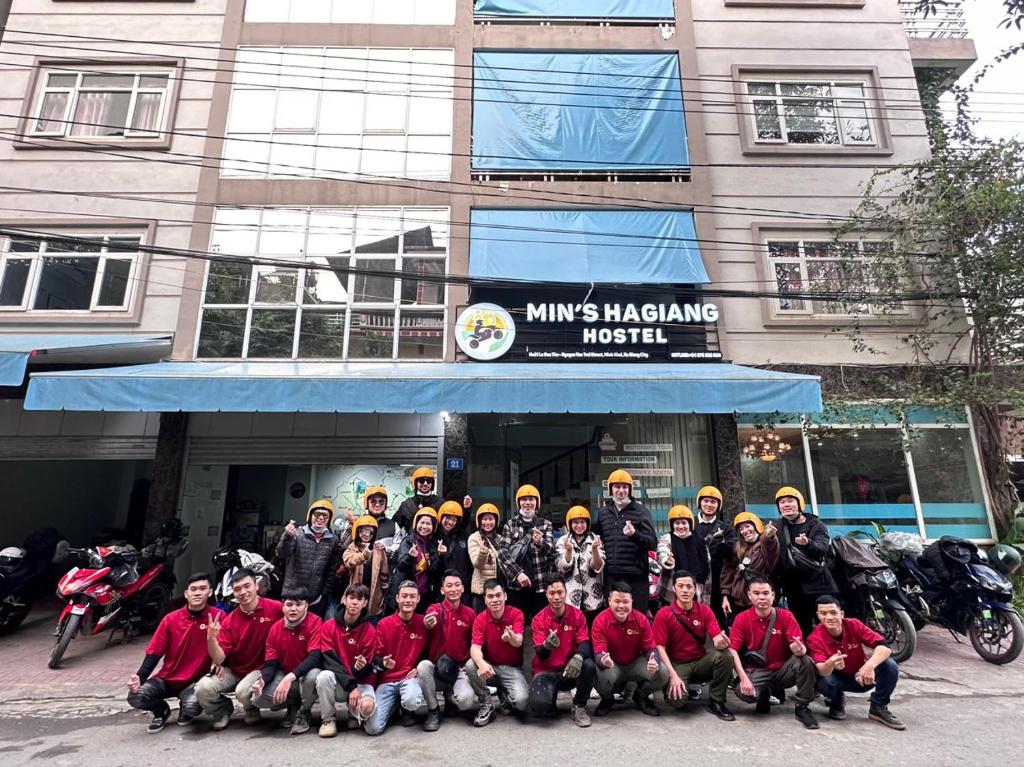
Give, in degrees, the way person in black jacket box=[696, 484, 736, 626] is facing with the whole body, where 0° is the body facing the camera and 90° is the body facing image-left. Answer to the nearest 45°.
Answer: approximately 0°

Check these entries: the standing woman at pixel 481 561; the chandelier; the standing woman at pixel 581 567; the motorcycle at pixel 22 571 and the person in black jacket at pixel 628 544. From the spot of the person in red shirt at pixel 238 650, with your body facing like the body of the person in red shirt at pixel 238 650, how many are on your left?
4

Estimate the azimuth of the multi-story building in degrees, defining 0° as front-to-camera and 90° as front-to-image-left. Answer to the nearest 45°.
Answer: approximately 0°

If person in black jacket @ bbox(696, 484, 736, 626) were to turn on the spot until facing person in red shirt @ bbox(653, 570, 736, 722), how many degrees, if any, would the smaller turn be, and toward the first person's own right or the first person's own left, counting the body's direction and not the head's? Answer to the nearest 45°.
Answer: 0° — they already face them

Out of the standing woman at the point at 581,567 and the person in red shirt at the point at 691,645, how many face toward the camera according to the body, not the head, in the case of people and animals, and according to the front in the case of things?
2

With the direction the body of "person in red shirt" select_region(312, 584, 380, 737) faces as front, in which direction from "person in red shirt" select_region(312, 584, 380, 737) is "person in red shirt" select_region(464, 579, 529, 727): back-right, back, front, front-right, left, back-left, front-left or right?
left

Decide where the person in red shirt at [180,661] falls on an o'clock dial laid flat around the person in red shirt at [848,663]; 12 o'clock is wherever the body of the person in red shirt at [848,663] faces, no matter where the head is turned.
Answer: the person in red shirt at [180,661] is roughly at 2 o'clock from the person in red shirt at [848,663].
